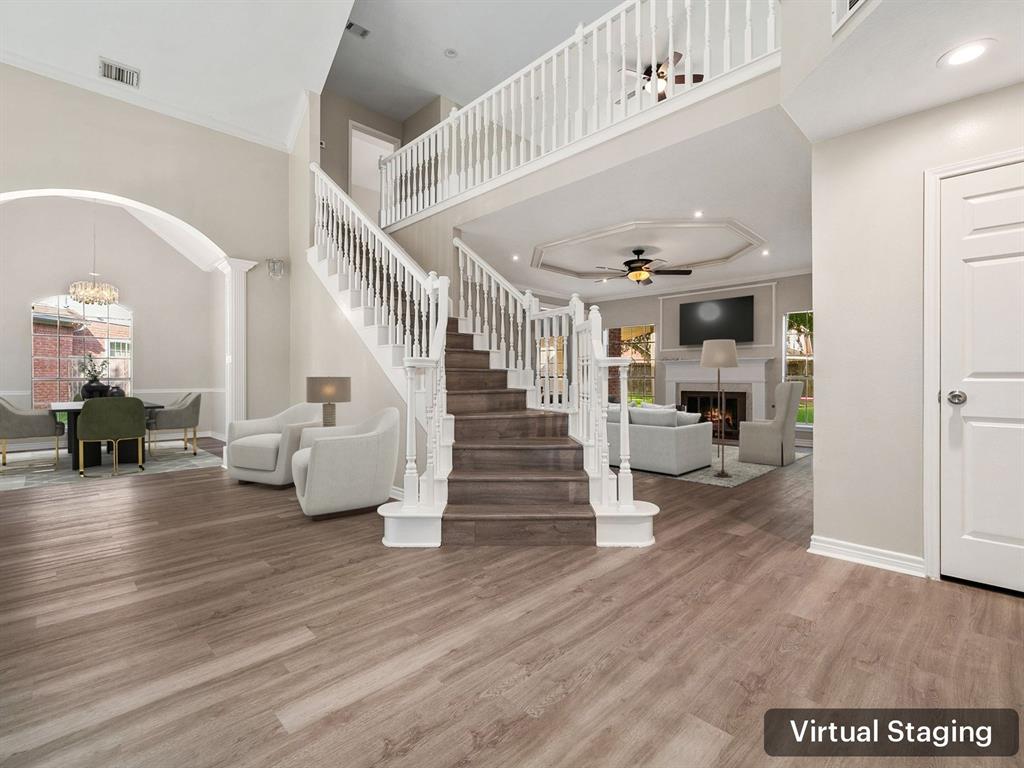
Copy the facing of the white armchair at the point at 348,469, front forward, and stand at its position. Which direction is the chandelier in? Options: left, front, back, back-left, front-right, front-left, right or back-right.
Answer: front-right

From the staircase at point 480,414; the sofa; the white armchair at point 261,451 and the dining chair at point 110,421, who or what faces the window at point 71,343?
the dining chair

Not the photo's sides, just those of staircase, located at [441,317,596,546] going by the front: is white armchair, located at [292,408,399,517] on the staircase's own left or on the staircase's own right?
on the staircase's own right

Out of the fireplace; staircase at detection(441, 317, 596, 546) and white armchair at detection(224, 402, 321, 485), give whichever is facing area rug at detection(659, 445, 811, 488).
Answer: the fireplace

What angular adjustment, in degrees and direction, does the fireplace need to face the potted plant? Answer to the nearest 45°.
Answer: approximately 45° to its right

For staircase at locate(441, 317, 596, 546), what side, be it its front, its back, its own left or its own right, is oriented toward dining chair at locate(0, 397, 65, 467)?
right

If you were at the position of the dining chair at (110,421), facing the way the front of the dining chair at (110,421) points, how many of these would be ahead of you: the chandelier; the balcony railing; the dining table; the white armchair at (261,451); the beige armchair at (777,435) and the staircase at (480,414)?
2

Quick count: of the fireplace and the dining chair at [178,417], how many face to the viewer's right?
0

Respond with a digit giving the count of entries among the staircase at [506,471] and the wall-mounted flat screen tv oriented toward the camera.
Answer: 2

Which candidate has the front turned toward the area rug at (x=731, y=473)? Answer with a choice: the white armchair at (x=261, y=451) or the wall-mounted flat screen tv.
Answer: the wall-mounted flat screen tv

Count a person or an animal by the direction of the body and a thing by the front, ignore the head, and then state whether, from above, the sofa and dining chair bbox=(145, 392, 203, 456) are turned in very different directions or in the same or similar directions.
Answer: very different directions

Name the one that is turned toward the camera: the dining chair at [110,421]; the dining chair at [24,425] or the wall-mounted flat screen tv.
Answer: the wall-mounted flat screen tv

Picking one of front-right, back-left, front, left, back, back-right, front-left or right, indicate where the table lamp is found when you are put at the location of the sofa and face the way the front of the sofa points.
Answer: back

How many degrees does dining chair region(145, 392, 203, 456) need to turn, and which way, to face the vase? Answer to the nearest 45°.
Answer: approximately 45° to its left

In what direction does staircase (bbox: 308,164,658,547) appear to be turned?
toward the camera

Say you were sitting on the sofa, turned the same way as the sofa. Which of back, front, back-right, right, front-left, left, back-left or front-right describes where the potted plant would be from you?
back-left
